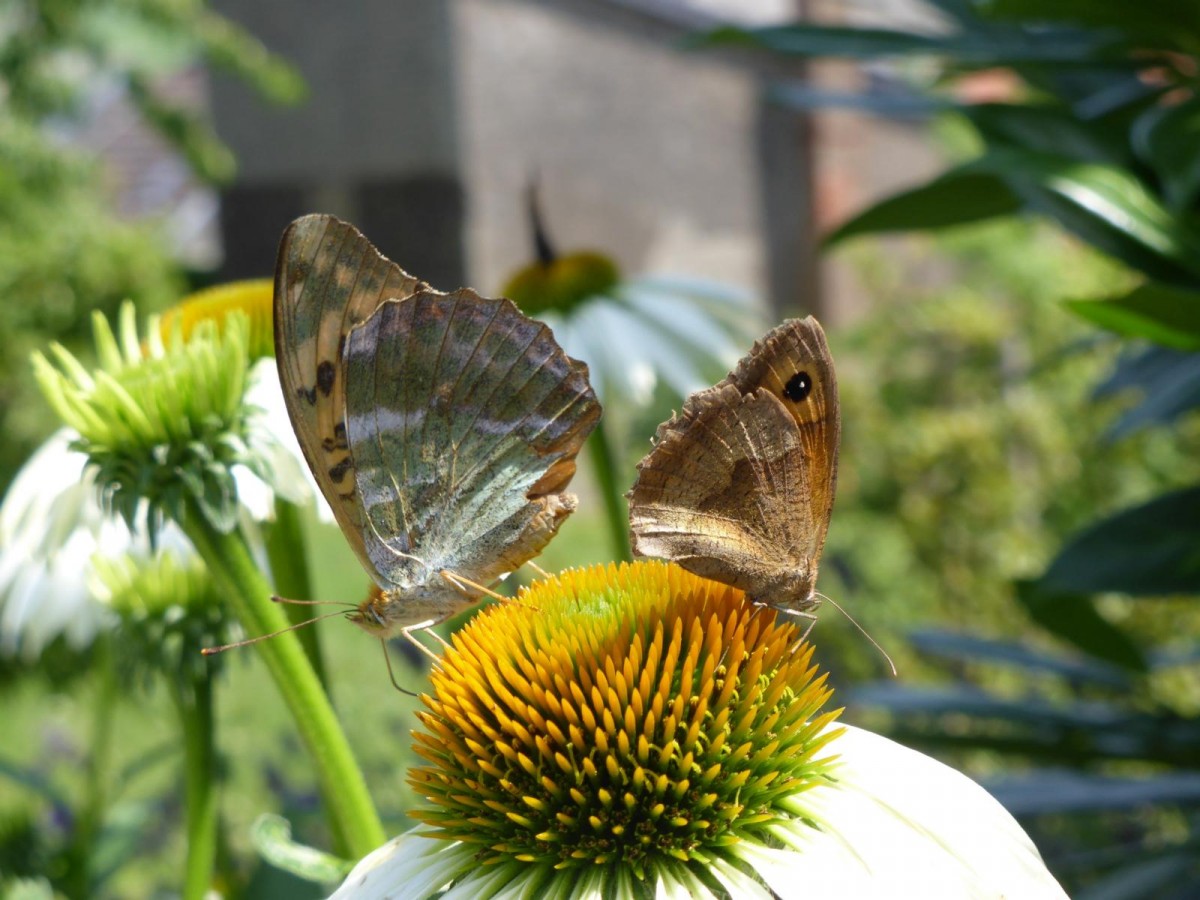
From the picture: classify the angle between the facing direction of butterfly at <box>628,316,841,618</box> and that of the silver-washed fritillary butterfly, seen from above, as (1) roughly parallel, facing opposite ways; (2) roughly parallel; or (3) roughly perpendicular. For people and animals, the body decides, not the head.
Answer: roughly parallel, facing opposite ways

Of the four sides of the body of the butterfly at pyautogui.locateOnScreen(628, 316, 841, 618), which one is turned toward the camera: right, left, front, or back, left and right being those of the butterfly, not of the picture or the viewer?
right

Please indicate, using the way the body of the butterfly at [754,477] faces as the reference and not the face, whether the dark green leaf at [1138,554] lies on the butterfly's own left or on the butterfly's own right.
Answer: on the butterfly's own left

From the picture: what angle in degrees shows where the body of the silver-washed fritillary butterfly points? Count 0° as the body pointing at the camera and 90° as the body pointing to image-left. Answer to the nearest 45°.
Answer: approximately 90°

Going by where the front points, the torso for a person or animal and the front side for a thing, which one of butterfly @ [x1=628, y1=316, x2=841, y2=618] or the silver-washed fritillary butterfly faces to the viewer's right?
the butterfly

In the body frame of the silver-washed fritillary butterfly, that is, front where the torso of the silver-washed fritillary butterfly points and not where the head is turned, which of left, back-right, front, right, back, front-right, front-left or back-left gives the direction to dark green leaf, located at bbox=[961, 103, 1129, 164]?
back-right

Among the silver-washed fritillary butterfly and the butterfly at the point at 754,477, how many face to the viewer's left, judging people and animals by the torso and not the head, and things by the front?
1
